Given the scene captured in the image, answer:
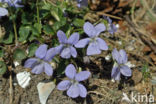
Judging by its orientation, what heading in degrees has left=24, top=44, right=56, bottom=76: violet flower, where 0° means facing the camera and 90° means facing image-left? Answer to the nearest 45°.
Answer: approximately 0°

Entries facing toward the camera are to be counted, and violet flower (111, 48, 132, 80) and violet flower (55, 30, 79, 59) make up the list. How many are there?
2

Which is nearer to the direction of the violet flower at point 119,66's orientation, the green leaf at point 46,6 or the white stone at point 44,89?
the white stone

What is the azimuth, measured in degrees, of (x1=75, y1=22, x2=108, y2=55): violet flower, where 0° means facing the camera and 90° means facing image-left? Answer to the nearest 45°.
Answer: approximately 0°

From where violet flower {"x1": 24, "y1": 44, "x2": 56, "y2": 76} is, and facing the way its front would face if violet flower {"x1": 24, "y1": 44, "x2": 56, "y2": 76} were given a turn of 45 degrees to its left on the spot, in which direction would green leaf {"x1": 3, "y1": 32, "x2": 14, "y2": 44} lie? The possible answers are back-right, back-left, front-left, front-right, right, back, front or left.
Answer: back
